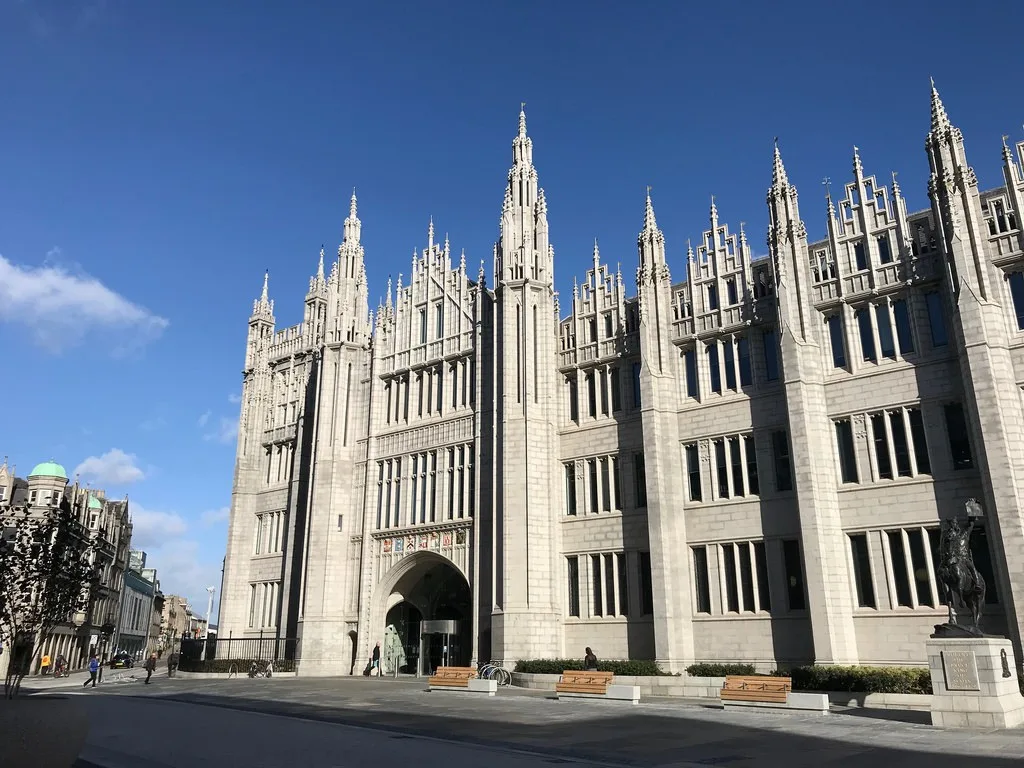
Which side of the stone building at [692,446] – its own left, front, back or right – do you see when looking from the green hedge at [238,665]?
right

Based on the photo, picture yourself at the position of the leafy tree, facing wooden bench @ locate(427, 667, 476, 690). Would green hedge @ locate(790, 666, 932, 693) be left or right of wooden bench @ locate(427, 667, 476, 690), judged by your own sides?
right

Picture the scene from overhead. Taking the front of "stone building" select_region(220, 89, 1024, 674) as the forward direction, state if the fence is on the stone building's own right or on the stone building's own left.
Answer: on the stone building's own right

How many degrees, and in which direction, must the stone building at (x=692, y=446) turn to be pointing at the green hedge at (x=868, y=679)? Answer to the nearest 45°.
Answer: approximately 90° to its left

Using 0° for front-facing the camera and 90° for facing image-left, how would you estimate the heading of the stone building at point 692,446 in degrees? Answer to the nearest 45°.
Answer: approximately 45°

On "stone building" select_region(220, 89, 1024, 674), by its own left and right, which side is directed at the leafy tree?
front

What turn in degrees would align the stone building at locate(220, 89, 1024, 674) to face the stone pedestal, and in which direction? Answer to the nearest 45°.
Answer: approximately 45° to its left

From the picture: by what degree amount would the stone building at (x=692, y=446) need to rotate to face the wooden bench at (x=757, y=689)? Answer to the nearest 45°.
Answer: approximately 45° to its left
